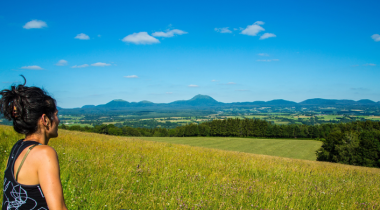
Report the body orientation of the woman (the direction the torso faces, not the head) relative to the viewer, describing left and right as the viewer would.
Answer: facing away from the viewer and to the right of the viewer
